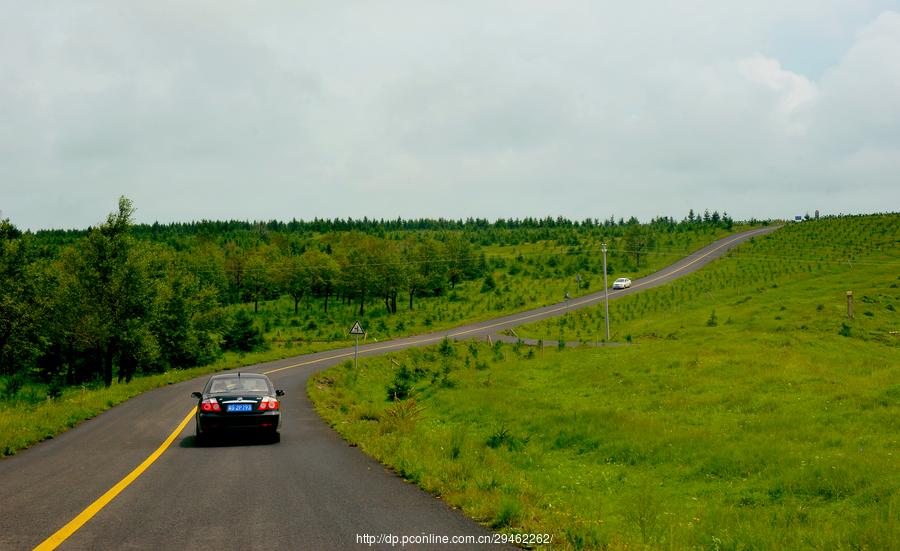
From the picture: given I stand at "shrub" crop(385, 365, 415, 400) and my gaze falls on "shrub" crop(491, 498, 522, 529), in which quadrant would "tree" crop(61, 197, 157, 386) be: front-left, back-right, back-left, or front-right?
back-right

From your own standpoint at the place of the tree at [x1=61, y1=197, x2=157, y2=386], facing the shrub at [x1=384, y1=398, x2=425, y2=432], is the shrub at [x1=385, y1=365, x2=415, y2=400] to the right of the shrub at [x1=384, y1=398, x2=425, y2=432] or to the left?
left

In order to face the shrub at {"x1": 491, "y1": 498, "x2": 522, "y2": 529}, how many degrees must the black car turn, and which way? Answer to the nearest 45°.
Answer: approximately 180°

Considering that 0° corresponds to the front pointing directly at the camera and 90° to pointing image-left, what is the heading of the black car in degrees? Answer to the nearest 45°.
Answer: approximately 180°

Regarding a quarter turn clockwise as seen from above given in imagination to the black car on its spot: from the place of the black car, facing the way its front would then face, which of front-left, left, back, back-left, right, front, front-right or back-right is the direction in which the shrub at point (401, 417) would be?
front

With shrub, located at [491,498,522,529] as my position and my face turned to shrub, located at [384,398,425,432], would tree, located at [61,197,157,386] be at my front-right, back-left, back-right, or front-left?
front-left

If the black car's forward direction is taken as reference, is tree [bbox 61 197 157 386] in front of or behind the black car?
in front
